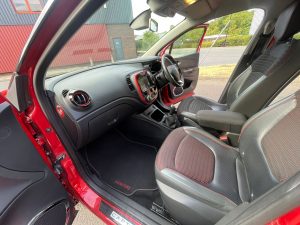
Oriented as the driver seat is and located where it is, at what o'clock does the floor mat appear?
The floor mat is roughly at 11 o'clock from the driver seat.

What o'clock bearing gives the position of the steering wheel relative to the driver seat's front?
The steering wheel is roughly at 12 o'clock from the driver seat.

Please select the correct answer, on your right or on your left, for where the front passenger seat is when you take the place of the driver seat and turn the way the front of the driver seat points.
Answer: on your left

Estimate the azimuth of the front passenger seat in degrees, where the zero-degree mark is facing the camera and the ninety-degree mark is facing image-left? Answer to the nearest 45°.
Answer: approximately 90°

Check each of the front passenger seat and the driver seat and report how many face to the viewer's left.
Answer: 2

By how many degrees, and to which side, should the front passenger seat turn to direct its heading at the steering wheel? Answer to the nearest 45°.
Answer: approximately 45° to its right

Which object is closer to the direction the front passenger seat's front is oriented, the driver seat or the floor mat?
the floor mat

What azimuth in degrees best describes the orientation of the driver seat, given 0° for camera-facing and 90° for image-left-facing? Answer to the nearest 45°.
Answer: approximately 90°

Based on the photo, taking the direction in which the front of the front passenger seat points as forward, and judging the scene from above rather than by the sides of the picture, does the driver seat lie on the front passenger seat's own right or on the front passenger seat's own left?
on the front passenger seat's own right

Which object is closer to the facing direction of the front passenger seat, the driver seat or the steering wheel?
the steering wheel
